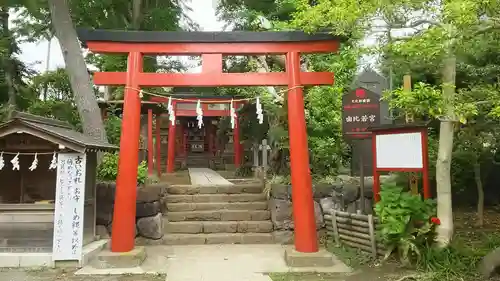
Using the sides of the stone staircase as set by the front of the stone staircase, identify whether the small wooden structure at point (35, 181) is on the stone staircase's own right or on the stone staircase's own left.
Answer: on the stone staircase's own right

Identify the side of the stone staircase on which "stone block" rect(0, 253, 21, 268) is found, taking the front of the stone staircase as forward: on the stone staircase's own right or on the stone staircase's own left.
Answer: on the stone staircase's own right

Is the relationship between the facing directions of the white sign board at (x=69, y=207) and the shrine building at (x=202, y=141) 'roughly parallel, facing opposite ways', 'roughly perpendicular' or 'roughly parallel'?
roughly parallel

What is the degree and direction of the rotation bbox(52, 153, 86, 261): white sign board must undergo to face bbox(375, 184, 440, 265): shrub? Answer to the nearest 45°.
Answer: approximately 45° to its left

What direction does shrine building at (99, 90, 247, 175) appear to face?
toward the camera

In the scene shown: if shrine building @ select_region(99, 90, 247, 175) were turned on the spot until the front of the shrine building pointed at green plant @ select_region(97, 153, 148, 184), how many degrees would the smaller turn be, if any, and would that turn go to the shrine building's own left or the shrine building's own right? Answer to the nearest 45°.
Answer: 0° — it already faces it

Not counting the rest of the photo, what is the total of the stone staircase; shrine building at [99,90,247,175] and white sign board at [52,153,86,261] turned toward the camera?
3

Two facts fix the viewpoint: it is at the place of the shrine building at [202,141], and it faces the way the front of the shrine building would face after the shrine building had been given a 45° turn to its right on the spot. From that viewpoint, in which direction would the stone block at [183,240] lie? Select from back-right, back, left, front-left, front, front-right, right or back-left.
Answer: front-left

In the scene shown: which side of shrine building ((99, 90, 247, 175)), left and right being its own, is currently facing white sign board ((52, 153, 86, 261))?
front

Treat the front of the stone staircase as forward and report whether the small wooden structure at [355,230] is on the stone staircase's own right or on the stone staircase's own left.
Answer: on the stone staircase's own left

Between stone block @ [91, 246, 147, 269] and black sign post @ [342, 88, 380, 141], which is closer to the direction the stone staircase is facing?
the stone block

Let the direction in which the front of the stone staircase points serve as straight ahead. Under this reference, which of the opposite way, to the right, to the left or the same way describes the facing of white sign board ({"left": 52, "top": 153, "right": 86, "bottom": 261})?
the same way

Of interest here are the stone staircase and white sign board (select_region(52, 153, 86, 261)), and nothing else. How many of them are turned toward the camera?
2

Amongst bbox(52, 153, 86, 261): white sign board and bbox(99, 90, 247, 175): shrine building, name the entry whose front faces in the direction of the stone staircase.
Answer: the shrine building

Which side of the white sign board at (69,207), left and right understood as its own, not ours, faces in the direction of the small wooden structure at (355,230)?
left

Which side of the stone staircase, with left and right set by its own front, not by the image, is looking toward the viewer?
front
